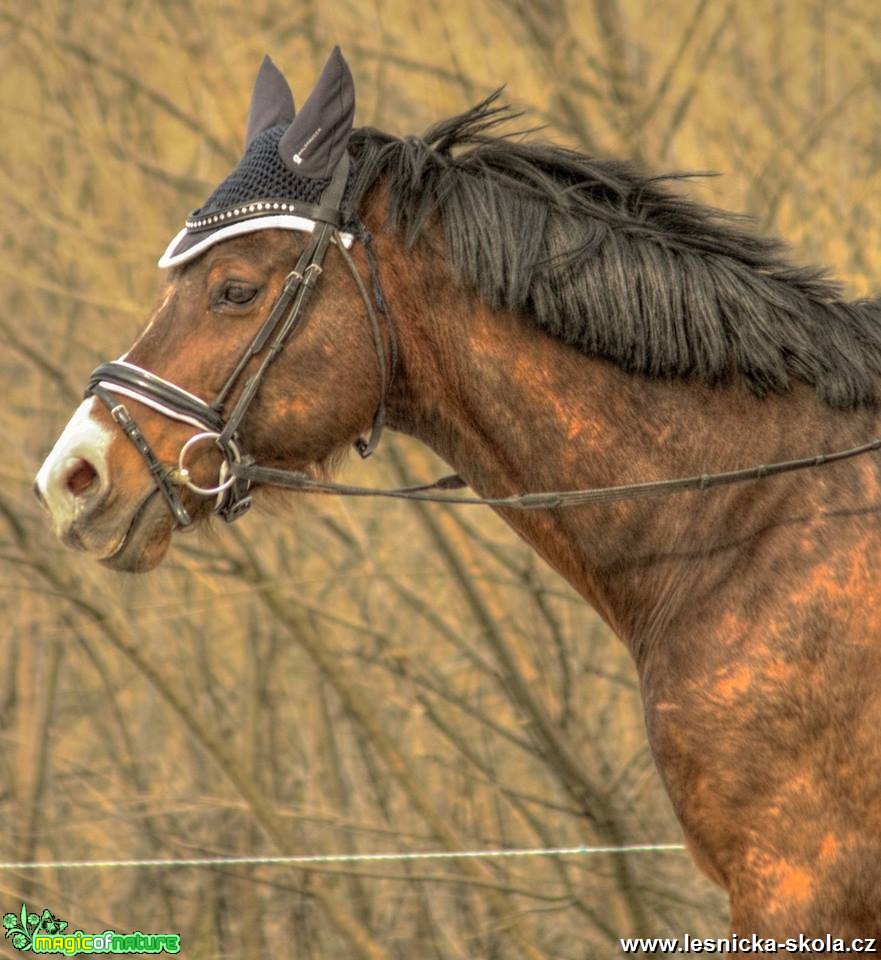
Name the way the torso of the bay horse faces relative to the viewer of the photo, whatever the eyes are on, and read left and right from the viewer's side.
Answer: facing to the left of the viewer
